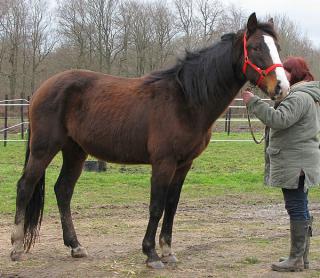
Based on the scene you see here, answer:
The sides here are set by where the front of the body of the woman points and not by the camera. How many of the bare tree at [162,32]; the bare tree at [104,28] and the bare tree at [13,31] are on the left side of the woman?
0

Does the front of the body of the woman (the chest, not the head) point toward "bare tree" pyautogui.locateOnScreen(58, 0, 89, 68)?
no

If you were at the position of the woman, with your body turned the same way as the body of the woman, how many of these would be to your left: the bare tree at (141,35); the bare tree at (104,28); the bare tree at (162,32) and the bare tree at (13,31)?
0

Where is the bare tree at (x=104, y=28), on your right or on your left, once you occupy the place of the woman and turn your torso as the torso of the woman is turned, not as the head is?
on your right

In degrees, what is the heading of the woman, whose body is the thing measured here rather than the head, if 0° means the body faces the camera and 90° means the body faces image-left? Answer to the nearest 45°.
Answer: approximately 90°

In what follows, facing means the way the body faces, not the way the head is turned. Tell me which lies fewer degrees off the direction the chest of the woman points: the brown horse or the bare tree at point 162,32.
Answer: the brown horse

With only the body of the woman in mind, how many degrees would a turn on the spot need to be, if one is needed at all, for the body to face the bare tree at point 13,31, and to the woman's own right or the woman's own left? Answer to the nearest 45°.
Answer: approximately 45° to the woman's own right

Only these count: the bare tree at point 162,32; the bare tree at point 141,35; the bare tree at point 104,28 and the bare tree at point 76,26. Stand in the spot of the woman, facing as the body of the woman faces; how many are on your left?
0

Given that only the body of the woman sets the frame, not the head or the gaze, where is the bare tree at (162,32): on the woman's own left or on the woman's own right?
on the woman's own right

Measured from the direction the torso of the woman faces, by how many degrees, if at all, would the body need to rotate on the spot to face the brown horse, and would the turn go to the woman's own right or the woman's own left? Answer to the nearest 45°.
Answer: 0° — they already face it

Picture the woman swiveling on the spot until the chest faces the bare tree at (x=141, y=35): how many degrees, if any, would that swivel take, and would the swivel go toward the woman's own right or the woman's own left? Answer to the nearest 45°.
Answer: approximately 90° to the woman's own right
